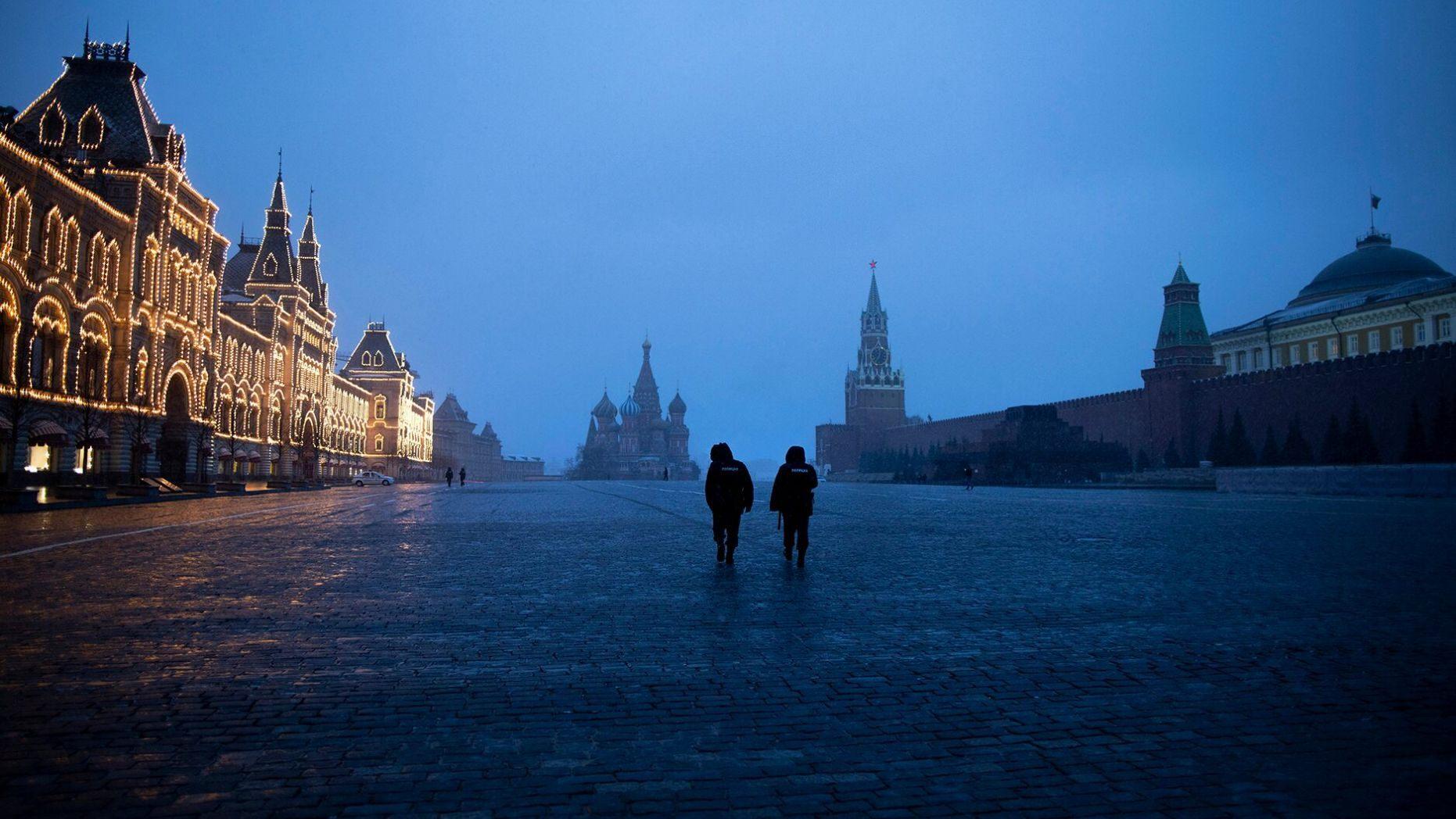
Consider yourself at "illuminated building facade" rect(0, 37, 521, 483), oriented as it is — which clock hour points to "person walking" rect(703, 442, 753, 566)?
The person walking is roughly at 1 o'clock from the illuminated building facade.

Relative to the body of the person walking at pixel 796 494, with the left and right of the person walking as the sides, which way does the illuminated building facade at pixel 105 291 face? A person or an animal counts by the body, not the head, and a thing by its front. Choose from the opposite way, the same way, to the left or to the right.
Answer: to the right

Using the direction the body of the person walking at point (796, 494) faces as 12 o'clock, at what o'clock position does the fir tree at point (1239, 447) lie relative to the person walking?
The fir tree is roughly at 1 o'clock from the person walking.

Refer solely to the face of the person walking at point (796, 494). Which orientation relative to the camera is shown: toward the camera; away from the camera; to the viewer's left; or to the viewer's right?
away from the camera

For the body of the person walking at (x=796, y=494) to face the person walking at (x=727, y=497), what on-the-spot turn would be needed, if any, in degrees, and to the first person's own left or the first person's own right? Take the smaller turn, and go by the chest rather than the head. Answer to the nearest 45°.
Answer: approximately 90° to the first person's own left

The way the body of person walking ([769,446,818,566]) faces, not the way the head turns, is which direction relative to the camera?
away from the camera

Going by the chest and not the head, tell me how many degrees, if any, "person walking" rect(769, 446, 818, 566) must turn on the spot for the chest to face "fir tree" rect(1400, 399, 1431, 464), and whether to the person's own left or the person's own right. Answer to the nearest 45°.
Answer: approximately 45° to the person's own right

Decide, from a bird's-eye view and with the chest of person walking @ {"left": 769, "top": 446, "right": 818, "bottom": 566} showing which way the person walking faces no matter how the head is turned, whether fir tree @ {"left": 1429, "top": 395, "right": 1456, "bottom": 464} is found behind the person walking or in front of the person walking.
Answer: in front

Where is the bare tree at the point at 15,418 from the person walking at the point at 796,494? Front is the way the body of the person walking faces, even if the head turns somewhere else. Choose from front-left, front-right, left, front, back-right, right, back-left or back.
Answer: front-left

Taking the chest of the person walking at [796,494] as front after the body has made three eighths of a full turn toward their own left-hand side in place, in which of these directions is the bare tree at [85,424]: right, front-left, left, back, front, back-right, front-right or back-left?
right

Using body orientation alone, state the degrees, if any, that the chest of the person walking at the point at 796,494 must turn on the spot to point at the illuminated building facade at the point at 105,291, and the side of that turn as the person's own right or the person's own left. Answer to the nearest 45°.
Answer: approximately 45° to the person's own left

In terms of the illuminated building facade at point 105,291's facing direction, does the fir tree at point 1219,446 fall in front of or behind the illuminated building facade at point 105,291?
in front

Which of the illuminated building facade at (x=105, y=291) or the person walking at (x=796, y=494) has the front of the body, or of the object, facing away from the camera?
the person walking

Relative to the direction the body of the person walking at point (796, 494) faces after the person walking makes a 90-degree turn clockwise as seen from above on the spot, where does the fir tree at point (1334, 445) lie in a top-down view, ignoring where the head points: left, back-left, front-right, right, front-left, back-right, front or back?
front-left

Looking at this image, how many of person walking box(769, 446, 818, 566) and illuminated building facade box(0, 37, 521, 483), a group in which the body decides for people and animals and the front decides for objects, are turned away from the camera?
1
